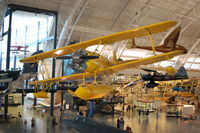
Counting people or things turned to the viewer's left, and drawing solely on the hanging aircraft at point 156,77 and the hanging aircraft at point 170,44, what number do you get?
1

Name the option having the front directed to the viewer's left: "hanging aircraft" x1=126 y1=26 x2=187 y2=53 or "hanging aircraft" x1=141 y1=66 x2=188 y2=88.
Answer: "hanging aircraft" x1=141 y1=66 x2=188 y2=88

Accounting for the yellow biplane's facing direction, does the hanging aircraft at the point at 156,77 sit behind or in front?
behind

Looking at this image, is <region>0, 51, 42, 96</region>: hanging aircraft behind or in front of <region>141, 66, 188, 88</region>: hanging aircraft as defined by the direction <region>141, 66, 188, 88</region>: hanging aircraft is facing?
in front

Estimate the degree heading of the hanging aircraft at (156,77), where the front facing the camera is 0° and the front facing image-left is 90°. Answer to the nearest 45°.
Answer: approximately 90°

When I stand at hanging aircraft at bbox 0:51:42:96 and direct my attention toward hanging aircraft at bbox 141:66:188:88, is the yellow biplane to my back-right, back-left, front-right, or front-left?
front-right

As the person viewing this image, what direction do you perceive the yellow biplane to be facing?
facing the viewer and to the left of the viewer

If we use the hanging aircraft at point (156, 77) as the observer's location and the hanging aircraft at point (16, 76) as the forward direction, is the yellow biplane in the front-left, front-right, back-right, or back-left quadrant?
front-left
